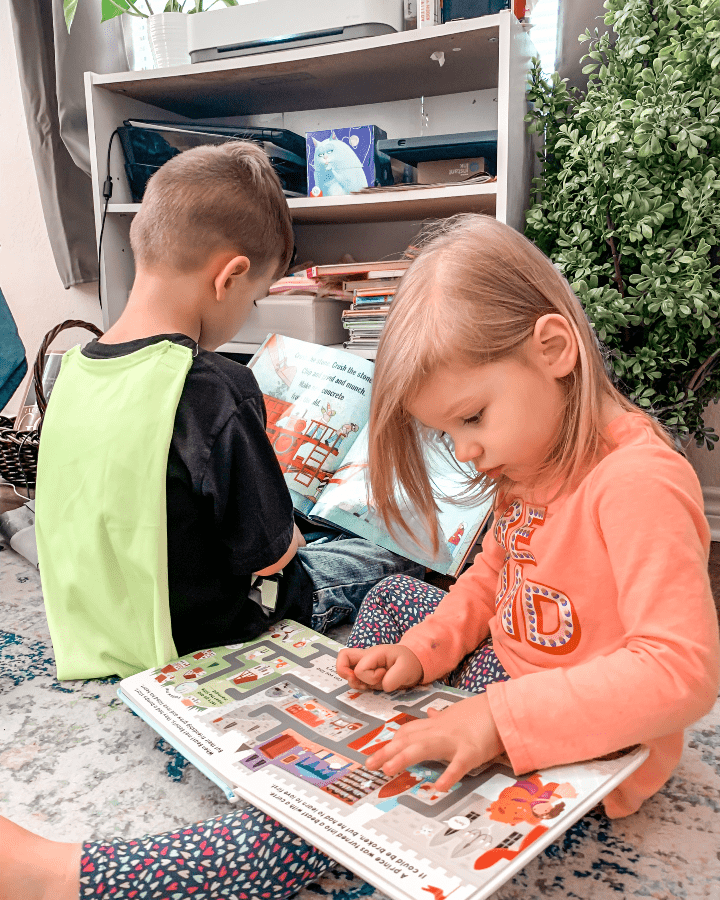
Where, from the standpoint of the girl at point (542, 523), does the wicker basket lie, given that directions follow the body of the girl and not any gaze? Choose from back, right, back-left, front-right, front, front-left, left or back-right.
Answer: right

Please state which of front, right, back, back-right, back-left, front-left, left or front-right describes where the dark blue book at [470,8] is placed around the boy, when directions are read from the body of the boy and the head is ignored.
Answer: front

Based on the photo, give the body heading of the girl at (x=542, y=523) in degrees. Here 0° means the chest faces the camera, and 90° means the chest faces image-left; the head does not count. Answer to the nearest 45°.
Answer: approximately 45°

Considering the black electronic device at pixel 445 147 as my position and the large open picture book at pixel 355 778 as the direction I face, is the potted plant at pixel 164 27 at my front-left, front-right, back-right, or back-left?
back-right

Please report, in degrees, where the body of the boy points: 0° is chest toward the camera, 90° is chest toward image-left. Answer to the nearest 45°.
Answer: approximately 225°

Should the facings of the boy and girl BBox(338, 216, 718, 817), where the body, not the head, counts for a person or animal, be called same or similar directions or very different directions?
very different directions

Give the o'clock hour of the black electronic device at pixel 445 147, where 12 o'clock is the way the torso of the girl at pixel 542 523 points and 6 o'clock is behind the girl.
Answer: The black electronic device is roughly at 4 o'clock from the girl.

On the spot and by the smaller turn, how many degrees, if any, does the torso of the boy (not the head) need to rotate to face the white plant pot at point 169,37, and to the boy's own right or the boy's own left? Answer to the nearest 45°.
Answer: approximately 45° to the boy's own left

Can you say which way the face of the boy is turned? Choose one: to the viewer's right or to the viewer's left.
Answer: to the viewer's right

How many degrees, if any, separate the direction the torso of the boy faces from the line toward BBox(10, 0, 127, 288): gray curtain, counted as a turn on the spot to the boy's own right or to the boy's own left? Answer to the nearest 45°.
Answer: approximately 45° to the boy's own left

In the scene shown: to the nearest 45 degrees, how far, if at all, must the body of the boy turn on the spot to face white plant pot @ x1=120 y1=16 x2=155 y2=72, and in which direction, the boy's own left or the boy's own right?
approximately 45° to the boy's own left

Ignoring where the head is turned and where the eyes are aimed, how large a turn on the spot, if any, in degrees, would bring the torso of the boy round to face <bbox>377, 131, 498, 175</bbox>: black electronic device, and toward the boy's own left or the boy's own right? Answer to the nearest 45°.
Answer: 0° — they already face it
